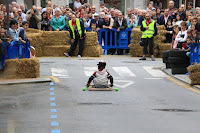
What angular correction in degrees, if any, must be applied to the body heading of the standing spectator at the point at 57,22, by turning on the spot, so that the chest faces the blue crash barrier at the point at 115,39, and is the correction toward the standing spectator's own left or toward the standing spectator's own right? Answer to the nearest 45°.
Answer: approximately 90° to the standing spectator's own left

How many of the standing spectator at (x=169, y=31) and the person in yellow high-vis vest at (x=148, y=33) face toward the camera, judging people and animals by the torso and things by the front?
2

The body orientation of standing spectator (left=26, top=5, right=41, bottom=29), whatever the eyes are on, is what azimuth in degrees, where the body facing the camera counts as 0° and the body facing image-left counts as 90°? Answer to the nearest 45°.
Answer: approximately 0°

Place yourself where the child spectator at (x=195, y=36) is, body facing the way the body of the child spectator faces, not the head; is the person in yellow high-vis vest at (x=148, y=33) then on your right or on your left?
on your right

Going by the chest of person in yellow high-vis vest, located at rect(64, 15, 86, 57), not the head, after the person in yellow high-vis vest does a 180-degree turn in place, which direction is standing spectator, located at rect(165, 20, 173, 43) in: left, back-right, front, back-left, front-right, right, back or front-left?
front-right

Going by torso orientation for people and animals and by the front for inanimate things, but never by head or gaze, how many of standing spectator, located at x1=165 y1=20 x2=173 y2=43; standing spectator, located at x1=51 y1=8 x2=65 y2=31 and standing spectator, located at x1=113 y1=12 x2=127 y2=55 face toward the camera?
3

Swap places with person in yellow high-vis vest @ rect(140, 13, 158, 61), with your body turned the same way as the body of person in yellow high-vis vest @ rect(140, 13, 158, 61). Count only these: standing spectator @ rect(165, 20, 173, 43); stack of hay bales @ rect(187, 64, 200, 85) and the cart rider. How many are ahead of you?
2

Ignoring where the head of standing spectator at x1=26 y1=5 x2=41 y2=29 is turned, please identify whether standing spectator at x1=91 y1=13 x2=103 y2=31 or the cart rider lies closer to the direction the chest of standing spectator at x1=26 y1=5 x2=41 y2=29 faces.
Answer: the cart rider

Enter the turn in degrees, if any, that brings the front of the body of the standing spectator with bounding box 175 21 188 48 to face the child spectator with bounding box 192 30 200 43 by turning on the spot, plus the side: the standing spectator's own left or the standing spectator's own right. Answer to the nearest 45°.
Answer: approximately 45° to the standing spectator's own left

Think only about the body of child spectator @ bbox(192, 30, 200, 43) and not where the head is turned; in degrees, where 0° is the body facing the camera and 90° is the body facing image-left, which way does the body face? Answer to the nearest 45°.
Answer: approximately 45°

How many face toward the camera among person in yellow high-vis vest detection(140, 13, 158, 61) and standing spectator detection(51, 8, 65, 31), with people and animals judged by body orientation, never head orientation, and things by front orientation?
2
